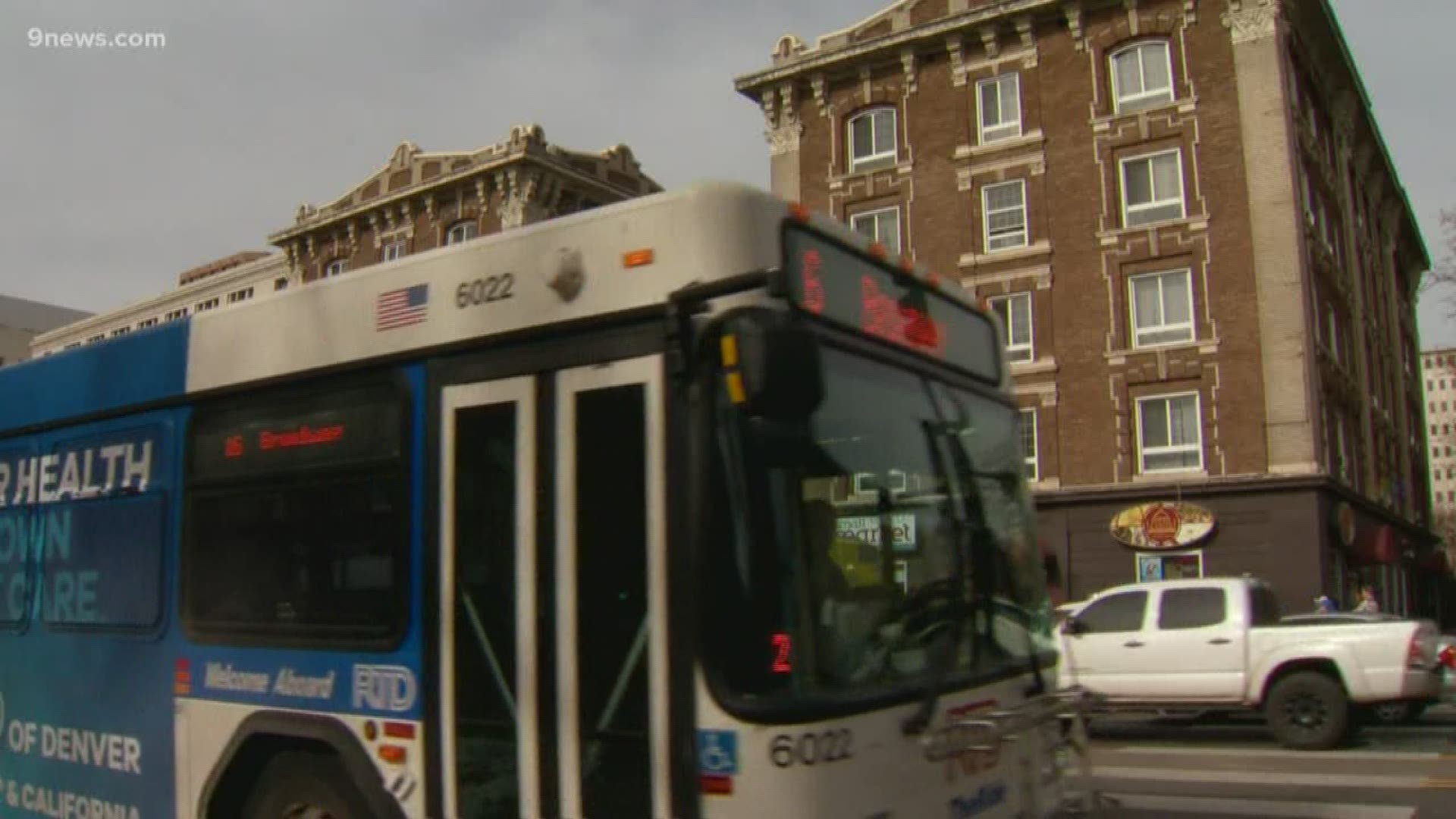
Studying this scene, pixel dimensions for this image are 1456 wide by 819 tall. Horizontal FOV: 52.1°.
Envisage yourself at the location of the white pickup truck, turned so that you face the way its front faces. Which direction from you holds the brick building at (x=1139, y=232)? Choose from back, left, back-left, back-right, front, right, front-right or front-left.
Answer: right

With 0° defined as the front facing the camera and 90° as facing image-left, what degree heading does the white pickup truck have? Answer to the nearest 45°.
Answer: approximately 90°

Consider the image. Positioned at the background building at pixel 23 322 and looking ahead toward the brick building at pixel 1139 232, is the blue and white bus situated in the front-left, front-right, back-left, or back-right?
front-right

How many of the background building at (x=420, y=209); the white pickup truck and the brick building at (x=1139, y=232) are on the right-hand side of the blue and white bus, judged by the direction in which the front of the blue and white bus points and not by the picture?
0

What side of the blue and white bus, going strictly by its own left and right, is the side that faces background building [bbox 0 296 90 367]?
back

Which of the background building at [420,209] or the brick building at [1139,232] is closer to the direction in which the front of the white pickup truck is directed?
the background building

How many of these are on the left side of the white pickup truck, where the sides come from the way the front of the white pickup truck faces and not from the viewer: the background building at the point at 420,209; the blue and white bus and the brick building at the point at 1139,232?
1

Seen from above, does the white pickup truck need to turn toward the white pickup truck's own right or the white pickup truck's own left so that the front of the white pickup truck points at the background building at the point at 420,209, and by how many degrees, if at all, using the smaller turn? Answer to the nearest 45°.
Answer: approximately 45° to the white pickup truck's own right

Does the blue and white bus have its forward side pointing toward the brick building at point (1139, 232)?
no

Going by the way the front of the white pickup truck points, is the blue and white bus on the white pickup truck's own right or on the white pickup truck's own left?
on the white pickup truck's own left

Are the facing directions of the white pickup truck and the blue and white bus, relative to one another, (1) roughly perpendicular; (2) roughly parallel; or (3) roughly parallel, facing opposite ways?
roughly parallel, facing opposite ways

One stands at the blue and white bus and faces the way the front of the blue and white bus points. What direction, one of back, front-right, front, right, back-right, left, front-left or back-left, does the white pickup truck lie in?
left

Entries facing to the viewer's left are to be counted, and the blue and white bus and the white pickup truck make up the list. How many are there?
1

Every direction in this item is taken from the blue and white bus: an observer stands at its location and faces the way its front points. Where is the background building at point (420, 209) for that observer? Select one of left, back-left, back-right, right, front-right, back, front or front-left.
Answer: back-left
